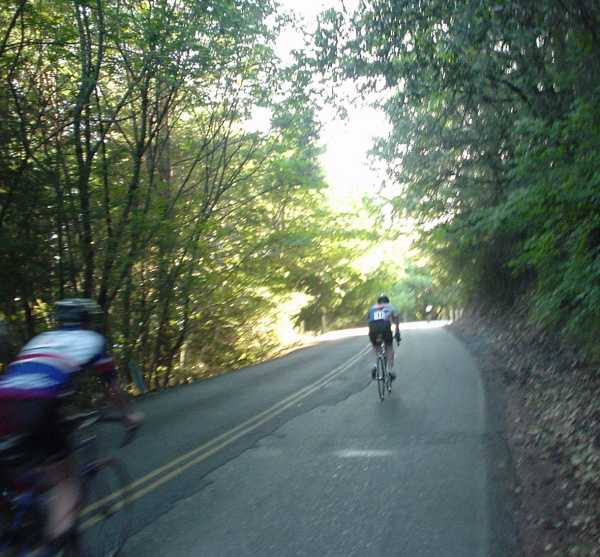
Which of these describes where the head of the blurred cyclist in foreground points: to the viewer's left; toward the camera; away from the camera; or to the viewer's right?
away from the camera

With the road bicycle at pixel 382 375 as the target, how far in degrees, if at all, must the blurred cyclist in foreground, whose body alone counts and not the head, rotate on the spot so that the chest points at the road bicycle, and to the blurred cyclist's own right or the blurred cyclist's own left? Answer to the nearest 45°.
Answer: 0° — they already face it

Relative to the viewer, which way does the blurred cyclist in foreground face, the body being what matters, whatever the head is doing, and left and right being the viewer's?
facing away from the viewer and to the right of the viewer
